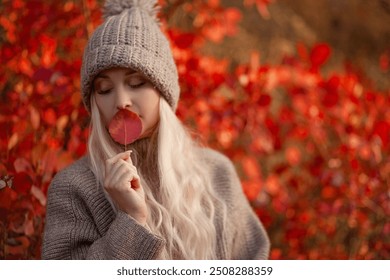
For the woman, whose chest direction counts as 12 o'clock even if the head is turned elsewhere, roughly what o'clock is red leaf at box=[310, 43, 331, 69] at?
The red leaf is roughly at 7 o'clock from the woman.

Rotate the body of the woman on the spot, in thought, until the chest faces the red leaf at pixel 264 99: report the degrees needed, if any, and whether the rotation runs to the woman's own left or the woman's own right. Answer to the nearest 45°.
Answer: approximately 135° to the woman's own left

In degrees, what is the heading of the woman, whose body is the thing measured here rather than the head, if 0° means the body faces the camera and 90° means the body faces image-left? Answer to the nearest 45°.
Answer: approximately 0°

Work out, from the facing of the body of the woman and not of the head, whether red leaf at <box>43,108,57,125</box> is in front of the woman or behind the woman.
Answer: behind
